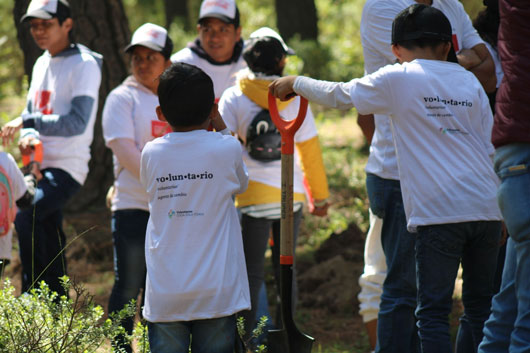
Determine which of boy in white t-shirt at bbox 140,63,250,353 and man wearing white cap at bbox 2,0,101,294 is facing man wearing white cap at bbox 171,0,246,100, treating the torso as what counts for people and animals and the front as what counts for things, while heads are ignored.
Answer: the boy in white t-shirt

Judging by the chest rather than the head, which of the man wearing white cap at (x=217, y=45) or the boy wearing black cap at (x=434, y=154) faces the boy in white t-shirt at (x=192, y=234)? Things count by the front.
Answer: the man wearing white cap

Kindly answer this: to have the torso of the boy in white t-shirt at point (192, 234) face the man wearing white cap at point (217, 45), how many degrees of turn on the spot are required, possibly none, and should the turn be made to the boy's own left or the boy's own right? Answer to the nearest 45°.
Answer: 0° — they already face them

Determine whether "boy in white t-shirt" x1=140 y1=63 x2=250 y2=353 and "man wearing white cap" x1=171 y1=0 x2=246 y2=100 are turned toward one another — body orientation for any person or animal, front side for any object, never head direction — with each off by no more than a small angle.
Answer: yes

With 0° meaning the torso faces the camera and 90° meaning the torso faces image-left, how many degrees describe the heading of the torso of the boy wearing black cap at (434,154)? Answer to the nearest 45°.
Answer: approximately 180°

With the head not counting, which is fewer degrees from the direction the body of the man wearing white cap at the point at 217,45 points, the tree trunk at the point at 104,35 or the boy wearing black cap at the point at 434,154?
the boy wearing black cap

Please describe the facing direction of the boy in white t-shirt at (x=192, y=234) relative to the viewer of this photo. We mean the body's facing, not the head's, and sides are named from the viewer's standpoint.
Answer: facing away from the viewer

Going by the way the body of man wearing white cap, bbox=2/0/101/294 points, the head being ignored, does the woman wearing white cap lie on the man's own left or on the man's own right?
on the man's own left

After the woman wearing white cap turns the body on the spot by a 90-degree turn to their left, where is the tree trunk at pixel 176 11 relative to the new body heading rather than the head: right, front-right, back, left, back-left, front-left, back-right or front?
front-left

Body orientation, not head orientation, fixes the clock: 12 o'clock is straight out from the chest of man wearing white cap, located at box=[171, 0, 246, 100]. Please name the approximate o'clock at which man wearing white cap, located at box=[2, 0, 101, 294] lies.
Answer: man wearing white cap, located at box=[2, 0, 101, 294] is roughly at 3 o'clock from man wearing white cap, located at box=[171, 0, 246, 100].

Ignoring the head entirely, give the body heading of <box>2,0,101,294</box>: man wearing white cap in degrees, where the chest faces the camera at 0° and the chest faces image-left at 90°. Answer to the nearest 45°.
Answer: approximately 45°
